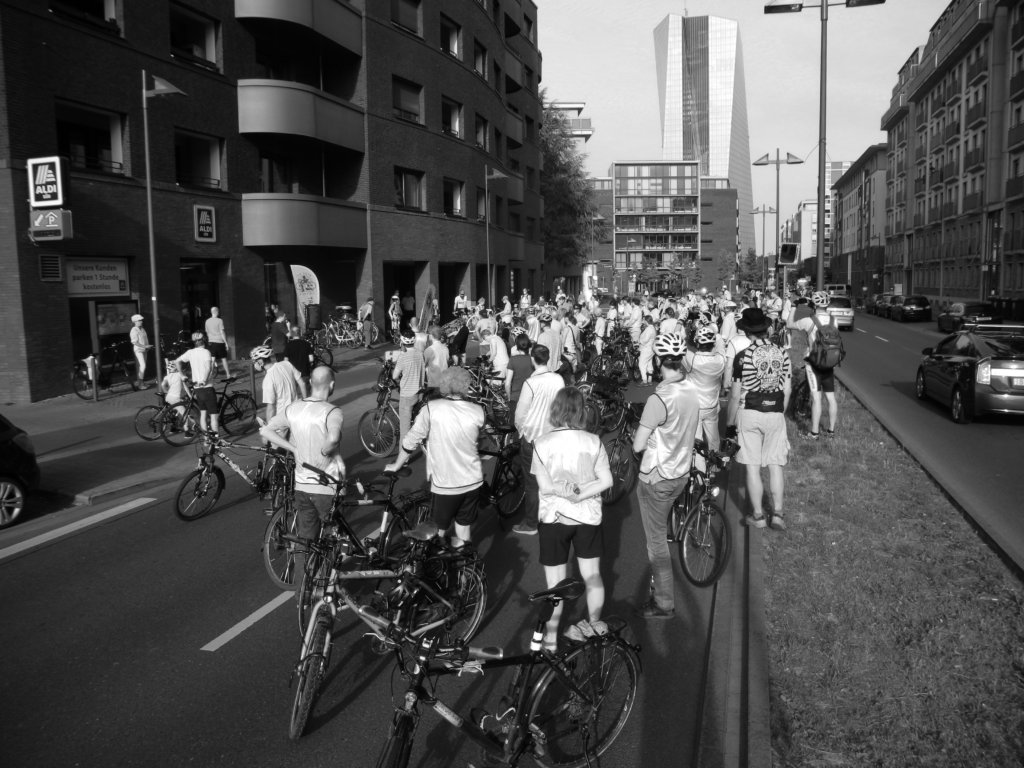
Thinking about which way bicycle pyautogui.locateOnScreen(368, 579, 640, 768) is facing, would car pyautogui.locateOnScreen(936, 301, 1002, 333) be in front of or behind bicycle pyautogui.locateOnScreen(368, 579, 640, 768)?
behind

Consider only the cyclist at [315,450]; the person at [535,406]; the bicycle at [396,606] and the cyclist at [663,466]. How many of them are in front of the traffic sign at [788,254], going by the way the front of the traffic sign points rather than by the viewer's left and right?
4

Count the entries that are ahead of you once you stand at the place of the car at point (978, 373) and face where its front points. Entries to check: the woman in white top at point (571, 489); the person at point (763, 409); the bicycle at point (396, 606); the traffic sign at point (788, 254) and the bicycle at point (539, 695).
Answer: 1

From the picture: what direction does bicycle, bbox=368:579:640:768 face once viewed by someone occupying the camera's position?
facing the viewer and to the left of the viewer

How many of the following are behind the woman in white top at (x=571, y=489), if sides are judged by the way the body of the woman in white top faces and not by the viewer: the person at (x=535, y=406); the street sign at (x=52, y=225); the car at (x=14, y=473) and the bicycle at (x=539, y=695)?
1

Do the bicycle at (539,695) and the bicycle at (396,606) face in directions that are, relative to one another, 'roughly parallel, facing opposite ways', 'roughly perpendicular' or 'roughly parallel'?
roughly parallel

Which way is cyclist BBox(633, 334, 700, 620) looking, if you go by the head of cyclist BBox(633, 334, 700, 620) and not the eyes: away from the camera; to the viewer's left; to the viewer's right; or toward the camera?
away from the camera

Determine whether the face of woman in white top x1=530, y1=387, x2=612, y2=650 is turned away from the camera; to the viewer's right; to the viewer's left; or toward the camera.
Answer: away from the camera

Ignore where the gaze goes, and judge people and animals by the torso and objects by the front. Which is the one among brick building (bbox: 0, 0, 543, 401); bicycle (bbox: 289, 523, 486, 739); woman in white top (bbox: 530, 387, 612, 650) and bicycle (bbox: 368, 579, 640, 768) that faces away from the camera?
the woman in white top

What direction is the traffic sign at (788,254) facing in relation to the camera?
toward the camera

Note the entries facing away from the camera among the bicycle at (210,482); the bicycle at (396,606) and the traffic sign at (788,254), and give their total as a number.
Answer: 0

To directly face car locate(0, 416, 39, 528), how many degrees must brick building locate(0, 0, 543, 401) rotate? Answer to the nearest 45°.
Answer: approximately 45° to its right

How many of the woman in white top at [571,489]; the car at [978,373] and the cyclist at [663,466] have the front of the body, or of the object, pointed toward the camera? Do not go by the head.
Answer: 0

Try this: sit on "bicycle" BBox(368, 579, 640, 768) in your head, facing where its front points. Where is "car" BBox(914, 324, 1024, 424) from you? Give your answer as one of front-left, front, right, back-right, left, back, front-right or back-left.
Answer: back

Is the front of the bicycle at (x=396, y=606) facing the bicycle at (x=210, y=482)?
no

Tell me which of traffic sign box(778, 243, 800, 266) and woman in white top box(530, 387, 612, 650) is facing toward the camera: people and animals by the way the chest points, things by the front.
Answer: the traffic sign

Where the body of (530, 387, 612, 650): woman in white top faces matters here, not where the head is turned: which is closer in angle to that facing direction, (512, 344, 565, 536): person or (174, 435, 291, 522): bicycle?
the person
